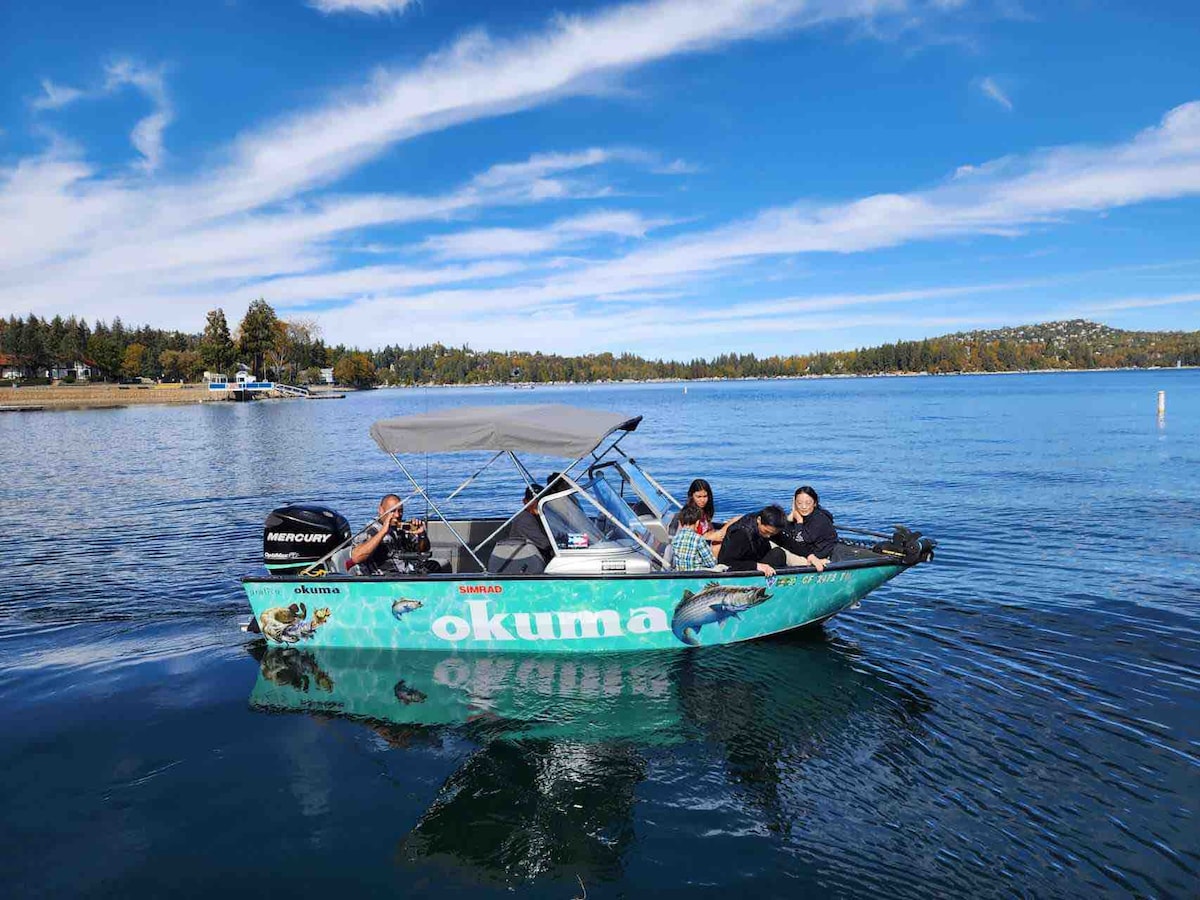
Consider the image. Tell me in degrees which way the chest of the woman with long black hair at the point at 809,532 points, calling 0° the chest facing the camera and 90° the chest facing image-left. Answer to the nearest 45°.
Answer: approximately 45°

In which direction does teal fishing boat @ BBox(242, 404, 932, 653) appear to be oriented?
to the viewer's right

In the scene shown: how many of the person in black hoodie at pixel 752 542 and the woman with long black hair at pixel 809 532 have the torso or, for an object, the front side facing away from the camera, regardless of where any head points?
0

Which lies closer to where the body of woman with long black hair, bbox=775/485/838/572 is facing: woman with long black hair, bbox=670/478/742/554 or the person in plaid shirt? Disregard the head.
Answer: the person in plaid shirt
